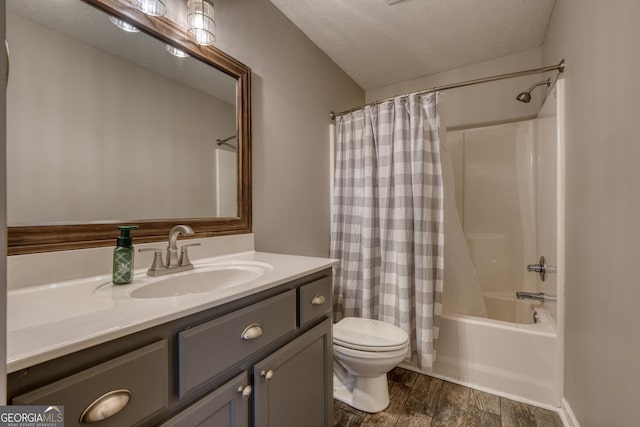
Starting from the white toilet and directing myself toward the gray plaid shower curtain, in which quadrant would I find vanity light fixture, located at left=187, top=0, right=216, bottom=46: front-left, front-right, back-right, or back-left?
back-left

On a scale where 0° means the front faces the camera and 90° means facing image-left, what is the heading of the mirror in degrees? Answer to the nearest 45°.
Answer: approximately 315°

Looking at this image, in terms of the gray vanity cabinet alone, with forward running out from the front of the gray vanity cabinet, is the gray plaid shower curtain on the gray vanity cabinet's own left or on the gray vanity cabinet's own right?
on the gray vanity cabinet's own left

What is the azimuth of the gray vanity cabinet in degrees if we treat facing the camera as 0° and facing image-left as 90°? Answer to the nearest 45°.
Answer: approximately 315°

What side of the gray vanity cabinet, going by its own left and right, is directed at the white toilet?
left
